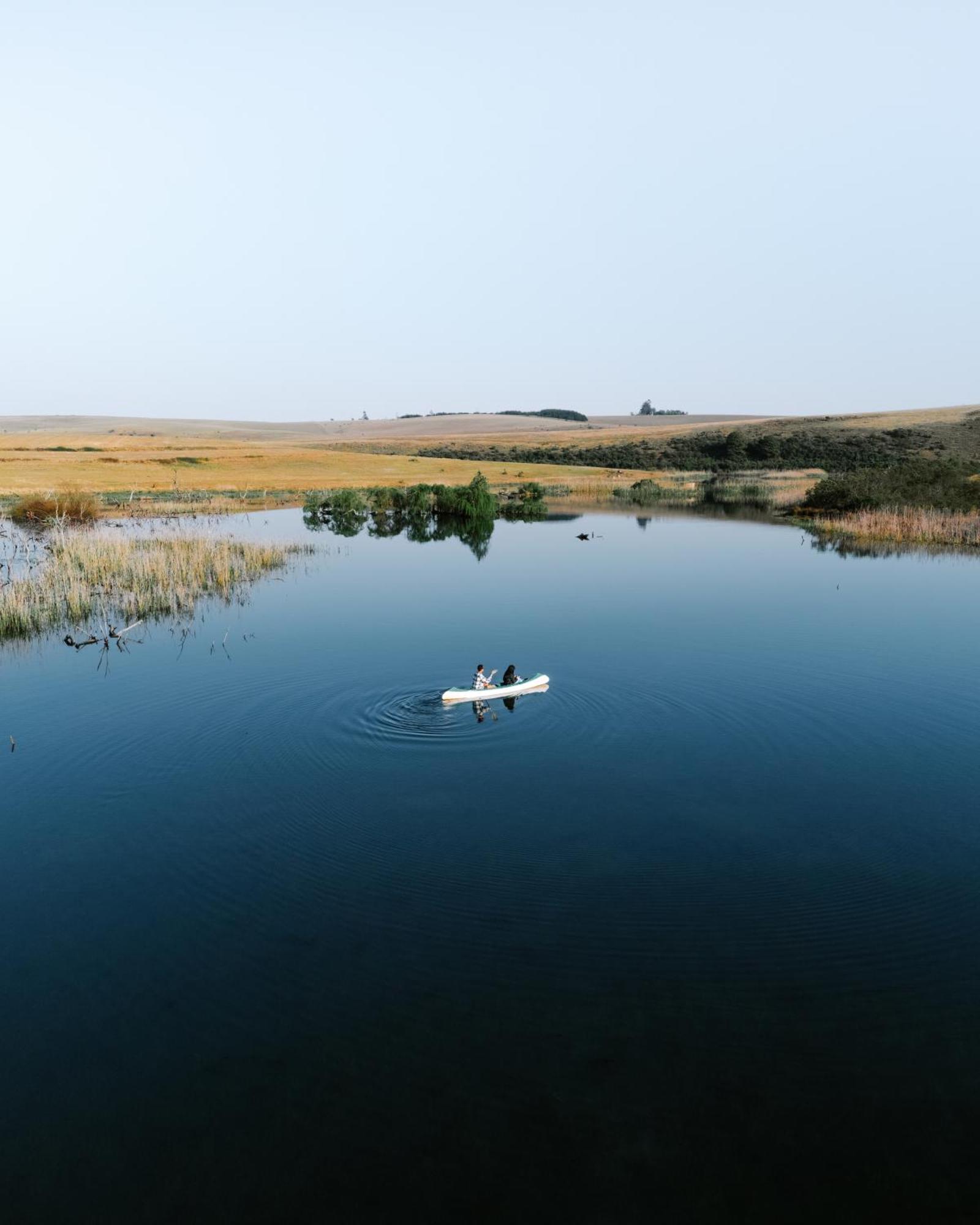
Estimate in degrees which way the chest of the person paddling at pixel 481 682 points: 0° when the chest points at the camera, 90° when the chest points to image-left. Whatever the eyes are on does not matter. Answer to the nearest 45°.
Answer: approximately 270°
